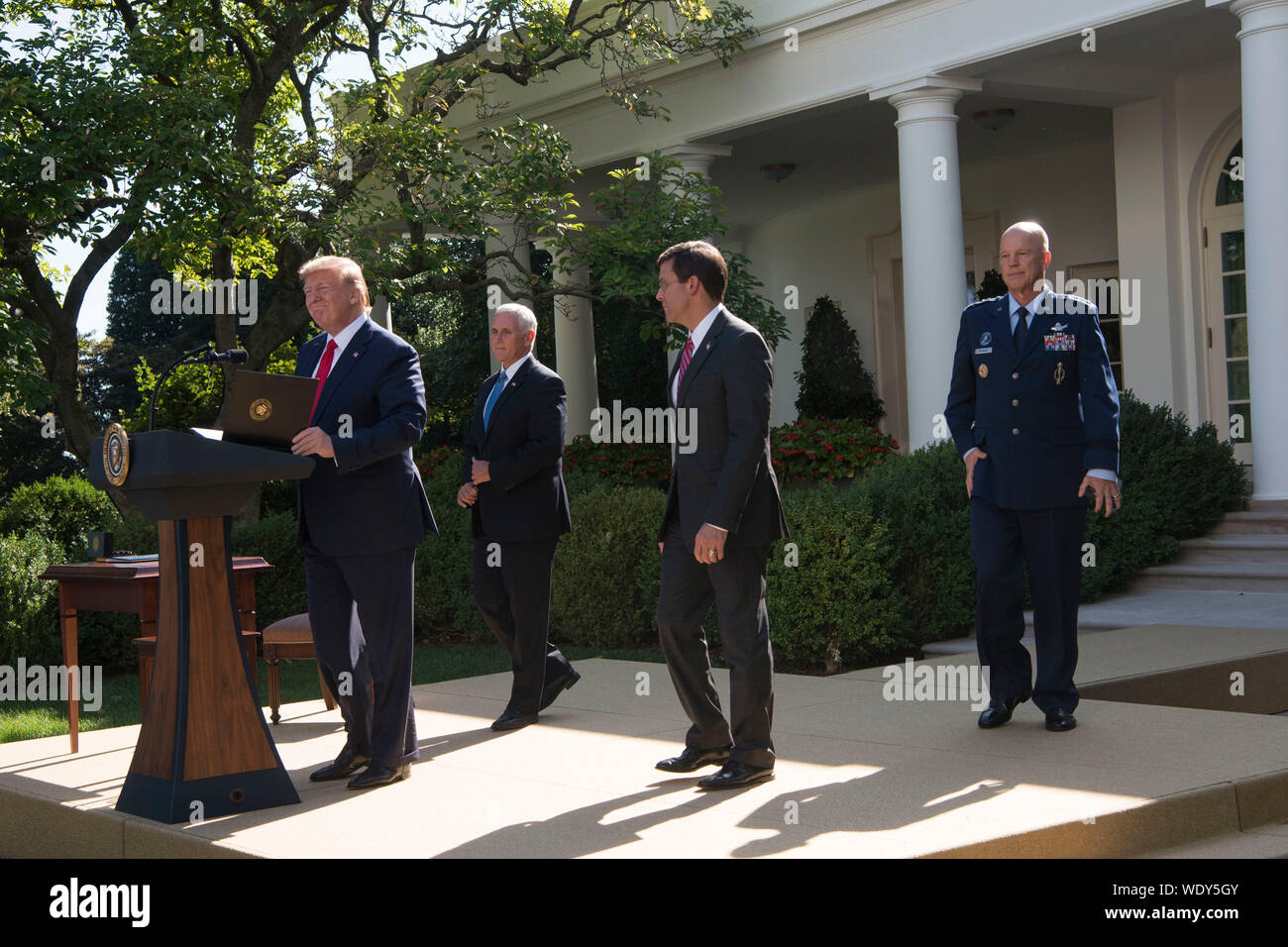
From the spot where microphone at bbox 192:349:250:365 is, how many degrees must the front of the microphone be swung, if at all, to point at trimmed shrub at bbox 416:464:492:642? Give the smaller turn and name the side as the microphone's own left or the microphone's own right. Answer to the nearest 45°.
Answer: approximately 90° to the microphone's own left

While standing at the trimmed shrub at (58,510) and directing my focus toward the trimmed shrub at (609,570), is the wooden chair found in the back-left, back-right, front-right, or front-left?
front-right

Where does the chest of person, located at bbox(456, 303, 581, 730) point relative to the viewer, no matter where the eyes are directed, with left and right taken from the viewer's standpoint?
facing the viewer and to the left of the viewer

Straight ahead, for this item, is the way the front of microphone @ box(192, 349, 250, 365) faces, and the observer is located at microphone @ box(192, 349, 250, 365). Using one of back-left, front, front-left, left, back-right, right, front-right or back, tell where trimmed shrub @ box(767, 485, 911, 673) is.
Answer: front-left

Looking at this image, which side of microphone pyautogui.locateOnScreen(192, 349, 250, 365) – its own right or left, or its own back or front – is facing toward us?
right

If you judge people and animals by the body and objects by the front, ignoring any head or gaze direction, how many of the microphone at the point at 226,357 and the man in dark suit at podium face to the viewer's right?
1

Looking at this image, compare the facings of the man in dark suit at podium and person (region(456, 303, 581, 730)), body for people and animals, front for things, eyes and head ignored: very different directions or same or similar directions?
same or similar directions

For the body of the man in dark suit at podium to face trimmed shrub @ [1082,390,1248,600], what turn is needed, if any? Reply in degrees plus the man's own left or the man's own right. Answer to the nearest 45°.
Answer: approximately 180°

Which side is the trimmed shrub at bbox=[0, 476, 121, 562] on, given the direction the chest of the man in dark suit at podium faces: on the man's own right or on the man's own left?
on the man's own right

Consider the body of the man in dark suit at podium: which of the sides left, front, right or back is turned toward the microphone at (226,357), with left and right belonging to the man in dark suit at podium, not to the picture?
front

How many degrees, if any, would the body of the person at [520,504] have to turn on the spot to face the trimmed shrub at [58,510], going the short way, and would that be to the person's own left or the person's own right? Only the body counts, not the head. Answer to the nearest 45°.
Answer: approximately 90° to the person's own right

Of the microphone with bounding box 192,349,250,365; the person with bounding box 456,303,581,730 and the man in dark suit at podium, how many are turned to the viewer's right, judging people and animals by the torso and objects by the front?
1

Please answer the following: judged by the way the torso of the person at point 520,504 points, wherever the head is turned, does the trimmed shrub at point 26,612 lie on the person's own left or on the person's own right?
on the person's own right
